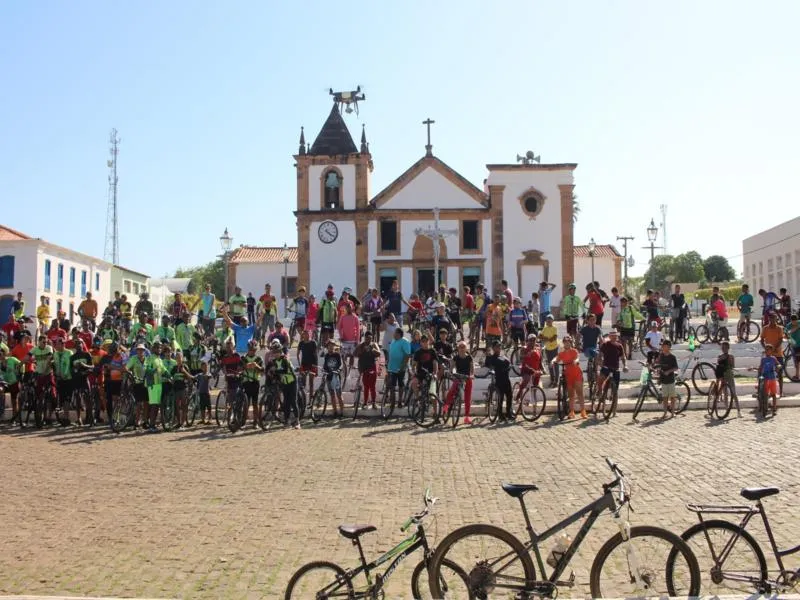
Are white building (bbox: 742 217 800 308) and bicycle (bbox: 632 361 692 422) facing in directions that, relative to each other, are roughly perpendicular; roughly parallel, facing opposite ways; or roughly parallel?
roughly parallel

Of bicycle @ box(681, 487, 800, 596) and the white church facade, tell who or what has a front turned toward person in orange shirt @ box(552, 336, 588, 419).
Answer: the white church facade

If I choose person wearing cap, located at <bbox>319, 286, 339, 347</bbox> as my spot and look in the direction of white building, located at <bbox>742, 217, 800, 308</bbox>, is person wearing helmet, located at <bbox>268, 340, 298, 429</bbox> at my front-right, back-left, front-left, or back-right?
back-right

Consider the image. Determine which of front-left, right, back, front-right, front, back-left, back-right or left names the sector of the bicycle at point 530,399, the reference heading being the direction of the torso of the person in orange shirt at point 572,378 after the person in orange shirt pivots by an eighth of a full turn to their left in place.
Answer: back-right

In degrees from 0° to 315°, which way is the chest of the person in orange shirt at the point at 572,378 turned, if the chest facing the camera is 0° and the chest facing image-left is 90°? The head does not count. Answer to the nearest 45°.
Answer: approximately 0°

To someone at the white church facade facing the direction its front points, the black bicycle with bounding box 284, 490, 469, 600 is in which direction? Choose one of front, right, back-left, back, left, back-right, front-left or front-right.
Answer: front

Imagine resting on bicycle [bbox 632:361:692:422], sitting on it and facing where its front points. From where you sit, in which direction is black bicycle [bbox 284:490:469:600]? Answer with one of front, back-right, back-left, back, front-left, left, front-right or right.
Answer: front-left

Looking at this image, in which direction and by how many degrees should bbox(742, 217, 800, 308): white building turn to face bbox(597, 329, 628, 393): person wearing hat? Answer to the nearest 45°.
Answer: approximately 45° to its left

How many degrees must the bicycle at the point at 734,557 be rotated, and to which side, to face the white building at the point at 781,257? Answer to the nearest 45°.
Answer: approximately 90° to its left

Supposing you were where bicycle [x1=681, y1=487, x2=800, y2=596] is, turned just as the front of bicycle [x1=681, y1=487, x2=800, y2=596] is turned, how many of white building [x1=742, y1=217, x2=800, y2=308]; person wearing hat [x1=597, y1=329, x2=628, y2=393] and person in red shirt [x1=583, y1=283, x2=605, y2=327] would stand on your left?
3

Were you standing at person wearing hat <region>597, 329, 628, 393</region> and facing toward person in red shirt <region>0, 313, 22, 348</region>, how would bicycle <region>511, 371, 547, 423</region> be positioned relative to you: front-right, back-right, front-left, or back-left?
front-left

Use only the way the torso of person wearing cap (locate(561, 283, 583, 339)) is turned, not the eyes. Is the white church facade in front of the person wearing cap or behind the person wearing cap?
behind

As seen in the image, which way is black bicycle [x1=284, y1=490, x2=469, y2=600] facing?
to the viewer's right

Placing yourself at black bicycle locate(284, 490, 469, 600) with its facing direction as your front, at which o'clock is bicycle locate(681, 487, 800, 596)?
The bicycle is roughly at 12 o'clock from the black bicycle.

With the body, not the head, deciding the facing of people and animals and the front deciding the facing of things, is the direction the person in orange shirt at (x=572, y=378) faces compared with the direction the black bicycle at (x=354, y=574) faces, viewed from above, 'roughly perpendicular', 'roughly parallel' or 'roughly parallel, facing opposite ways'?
roughly perpendicular

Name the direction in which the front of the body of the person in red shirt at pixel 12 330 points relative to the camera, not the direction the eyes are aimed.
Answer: toward the camera

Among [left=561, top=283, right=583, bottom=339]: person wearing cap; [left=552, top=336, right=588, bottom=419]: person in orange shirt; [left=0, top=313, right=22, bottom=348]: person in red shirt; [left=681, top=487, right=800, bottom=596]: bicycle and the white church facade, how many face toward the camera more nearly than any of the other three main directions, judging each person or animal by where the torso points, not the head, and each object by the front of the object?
4

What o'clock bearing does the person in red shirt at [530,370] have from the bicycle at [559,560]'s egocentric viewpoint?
The person in red shirt is roughly at 9 o'clock from the bicycle.

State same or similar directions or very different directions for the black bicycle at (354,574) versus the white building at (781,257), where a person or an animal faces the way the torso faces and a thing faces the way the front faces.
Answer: very different directions

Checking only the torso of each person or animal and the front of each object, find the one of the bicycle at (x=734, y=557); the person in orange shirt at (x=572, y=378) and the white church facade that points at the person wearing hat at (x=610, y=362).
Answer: the white church facade

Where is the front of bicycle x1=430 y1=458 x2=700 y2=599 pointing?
to the viewer's right

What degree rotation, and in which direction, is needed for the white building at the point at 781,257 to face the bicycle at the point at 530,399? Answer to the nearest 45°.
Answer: approximately 45° to its left

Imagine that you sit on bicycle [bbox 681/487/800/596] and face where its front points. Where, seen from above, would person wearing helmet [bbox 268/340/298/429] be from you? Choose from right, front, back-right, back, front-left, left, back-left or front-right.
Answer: back-left
